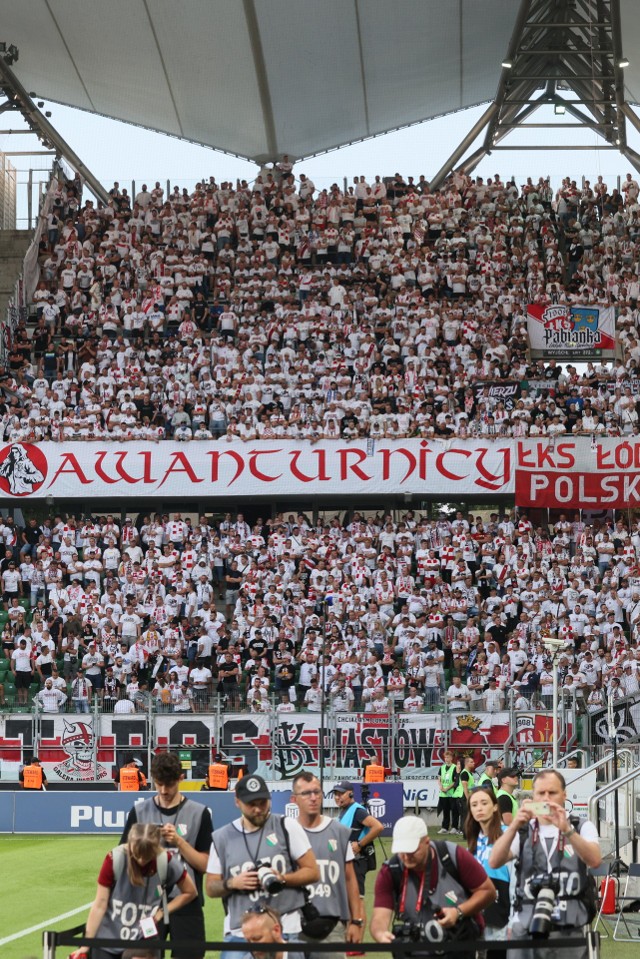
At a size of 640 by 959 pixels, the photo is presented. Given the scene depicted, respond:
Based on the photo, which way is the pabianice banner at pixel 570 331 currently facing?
toward the camera

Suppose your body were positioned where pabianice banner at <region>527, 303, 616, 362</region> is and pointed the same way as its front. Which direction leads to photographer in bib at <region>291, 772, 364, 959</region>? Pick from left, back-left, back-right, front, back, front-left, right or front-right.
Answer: front

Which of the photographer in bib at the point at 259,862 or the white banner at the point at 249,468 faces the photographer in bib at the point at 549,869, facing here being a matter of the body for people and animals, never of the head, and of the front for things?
the white banner

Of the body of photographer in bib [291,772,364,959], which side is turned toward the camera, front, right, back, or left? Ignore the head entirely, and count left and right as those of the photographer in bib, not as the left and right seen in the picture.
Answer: front

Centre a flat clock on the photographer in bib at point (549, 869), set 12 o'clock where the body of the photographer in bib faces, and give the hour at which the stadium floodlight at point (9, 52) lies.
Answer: The stadium floodlight is roughly at 5 o'clock from the photographer in bib.

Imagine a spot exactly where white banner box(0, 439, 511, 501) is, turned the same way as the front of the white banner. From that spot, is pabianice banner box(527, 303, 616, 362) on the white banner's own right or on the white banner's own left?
on the white banner's own left

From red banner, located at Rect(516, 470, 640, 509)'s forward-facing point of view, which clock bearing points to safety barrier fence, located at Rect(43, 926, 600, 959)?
The safety barrier fence is roughly at 12 o'clock from the red banner.

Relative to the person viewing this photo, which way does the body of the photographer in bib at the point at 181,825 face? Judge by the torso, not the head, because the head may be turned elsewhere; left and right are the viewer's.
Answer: facing the viewer

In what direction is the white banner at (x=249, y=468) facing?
toward the camera

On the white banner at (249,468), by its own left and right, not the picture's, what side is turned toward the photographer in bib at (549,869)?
front

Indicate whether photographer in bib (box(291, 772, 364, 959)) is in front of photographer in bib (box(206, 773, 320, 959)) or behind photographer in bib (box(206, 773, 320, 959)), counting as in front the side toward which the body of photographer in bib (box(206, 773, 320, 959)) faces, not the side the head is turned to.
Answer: behind

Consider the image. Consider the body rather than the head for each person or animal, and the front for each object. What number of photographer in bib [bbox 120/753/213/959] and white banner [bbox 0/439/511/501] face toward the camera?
2

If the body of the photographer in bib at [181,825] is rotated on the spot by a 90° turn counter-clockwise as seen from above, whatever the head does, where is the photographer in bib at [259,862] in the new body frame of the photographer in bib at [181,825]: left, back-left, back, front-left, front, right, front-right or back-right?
front-right

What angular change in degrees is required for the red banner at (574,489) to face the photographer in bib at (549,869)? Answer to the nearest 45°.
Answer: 0° — it already faces them
